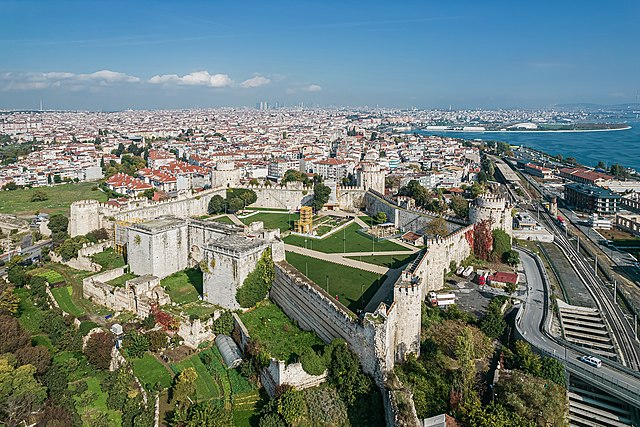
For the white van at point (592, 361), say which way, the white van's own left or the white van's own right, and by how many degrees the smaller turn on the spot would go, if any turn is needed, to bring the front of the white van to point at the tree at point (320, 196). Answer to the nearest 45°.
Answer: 0° — it already faces it

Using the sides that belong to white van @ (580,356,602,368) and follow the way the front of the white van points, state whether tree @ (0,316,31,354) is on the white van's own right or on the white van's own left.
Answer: on the white van's own left

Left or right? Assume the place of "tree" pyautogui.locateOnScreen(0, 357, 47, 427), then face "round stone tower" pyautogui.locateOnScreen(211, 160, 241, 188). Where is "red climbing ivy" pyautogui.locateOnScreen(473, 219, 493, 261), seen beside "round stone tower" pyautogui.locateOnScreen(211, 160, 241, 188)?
right

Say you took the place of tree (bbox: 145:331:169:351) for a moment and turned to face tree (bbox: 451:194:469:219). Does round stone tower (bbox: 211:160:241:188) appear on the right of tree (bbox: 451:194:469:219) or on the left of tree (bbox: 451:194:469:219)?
left

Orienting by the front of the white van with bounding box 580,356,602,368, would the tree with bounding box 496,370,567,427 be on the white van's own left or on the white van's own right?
on the white van's own left

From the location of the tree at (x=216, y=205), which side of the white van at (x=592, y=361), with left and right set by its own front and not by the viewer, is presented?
front

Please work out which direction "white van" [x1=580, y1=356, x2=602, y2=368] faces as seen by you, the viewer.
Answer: facing away from the viewer and to the left of the viewer

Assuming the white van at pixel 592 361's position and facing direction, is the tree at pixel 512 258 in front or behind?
in front

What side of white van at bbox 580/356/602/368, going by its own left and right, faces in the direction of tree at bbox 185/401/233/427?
left

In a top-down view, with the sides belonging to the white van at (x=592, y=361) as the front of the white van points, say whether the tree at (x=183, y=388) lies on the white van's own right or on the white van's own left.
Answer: on the white van's own left

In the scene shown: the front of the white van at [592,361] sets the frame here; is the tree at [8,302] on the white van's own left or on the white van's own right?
on the white van's own left
